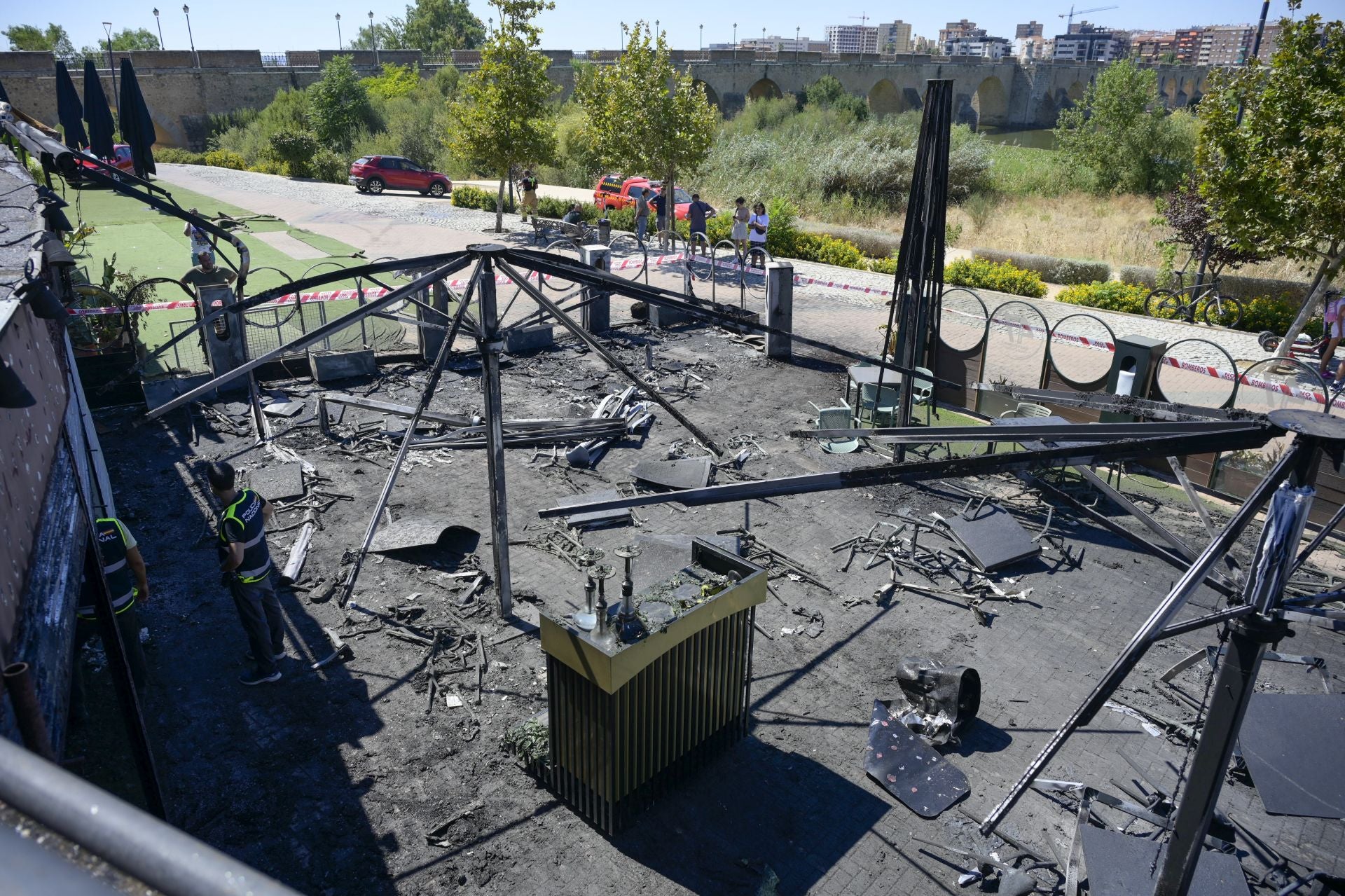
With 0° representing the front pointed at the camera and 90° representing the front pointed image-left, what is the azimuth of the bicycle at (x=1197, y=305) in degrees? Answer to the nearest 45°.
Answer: approximately 270°

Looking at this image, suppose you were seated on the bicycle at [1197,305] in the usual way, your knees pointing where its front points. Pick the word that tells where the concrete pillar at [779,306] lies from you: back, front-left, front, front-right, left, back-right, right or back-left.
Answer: back-right

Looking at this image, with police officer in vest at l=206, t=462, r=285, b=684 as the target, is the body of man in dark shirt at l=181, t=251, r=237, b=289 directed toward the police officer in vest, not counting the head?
yes

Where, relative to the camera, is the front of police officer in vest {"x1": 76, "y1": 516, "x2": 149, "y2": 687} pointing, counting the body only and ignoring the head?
away from the camera

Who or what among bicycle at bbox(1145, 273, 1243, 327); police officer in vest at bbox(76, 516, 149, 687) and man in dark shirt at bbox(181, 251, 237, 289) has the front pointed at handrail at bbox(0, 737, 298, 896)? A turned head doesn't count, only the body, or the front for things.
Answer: the man in dark shirt

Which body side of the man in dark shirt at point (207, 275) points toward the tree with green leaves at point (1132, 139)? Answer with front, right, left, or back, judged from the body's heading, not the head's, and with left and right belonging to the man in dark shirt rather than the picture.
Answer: left

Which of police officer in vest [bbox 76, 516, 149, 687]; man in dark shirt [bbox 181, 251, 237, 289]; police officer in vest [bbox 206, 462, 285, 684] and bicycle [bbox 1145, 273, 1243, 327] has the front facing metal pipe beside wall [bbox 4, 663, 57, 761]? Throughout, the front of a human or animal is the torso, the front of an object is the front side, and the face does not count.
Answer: the man in dark shirt

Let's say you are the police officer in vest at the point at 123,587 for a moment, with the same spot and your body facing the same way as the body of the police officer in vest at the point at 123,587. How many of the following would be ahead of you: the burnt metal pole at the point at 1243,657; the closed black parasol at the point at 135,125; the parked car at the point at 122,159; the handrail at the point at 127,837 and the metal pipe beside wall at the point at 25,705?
2

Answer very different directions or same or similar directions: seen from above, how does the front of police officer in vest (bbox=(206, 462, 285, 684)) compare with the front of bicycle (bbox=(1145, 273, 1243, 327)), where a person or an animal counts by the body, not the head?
very different directions

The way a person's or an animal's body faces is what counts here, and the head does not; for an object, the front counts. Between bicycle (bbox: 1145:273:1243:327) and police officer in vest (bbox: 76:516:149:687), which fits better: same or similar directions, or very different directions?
very different directions
